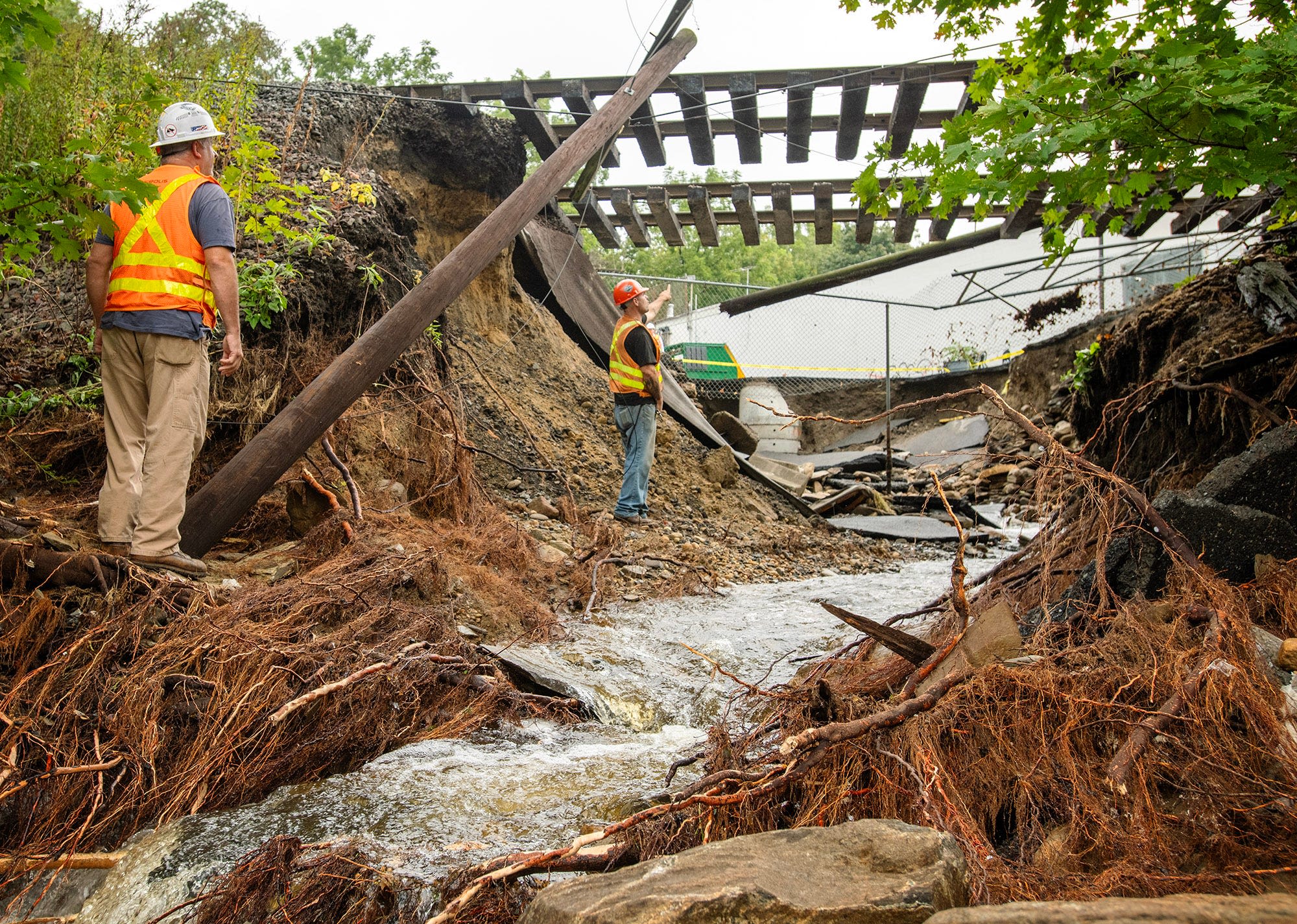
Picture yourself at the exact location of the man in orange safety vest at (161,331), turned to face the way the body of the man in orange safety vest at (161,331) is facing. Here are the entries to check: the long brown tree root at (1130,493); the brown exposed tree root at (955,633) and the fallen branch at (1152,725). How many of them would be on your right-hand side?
3

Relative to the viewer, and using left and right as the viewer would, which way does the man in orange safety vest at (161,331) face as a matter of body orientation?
facing away from the viewer and to the right of the viewer

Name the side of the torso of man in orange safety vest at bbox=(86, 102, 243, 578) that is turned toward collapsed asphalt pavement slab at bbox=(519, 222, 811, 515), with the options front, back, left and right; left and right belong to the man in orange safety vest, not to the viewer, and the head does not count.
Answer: front

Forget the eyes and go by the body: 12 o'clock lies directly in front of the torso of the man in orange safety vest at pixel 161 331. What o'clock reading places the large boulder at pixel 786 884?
The large boulder is roughly at 4 o'clock from the man in orange safety vest.

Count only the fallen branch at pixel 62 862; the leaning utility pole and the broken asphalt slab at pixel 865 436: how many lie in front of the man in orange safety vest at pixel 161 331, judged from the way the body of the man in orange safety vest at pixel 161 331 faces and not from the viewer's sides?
2

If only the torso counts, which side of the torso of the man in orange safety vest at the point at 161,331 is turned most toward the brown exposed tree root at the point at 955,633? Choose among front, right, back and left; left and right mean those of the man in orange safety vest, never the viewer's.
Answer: right

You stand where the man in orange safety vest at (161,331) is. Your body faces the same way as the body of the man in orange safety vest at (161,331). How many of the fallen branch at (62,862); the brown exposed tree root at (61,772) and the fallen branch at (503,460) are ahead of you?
1

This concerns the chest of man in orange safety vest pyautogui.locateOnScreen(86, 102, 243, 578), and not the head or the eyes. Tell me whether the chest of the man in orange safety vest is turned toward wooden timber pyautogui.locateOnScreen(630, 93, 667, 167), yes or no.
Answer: yes

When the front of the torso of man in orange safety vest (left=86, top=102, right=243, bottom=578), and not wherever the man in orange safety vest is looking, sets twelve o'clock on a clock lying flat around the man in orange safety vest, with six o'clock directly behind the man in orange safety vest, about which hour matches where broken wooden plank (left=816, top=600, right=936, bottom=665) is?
The broken wooden plank is roughly at 3 o'clock from the man in orange safety vest.

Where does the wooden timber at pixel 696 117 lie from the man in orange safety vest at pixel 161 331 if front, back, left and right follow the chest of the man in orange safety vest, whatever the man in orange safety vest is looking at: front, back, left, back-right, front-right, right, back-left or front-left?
front

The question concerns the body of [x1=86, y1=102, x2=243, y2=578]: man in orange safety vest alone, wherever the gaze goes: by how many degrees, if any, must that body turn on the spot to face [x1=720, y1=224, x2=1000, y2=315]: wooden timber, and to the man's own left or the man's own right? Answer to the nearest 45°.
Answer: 0° — they already face it

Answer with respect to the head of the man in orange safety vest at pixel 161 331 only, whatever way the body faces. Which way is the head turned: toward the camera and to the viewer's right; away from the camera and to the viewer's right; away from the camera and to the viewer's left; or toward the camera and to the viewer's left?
away from the camera and to the viewer's right

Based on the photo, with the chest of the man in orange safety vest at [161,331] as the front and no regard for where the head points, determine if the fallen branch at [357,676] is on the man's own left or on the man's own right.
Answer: on the man's own right

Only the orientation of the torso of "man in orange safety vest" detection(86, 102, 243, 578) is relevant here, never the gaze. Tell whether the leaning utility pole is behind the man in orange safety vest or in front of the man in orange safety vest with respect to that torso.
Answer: in front

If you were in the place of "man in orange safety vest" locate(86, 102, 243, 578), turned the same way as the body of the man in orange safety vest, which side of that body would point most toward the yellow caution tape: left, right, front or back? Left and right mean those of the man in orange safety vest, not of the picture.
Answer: front

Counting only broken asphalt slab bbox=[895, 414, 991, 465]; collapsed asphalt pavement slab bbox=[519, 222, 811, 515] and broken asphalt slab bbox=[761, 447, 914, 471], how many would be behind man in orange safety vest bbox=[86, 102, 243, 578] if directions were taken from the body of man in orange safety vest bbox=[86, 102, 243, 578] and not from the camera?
0
